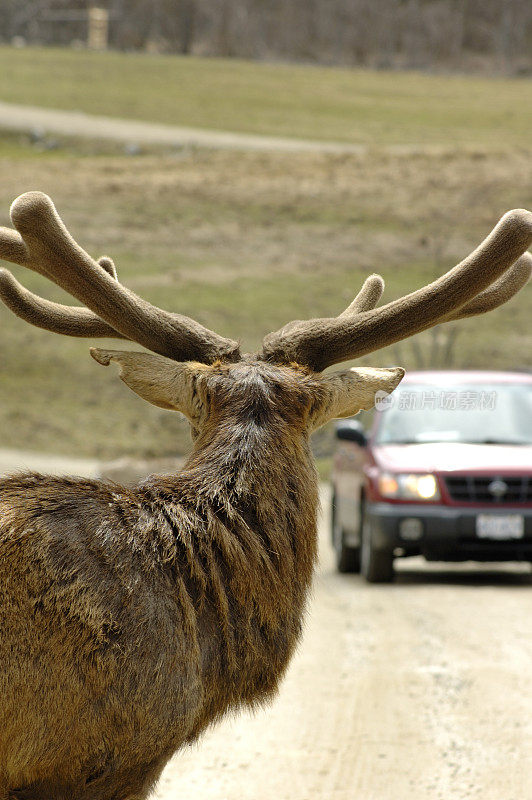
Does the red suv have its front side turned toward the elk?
yes

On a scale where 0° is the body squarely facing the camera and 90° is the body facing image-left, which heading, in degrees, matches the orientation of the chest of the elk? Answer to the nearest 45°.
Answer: approximately 225°

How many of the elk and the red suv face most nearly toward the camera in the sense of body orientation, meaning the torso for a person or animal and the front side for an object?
1

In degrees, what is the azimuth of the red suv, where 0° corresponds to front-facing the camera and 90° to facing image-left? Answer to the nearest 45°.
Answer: approximately 0°
